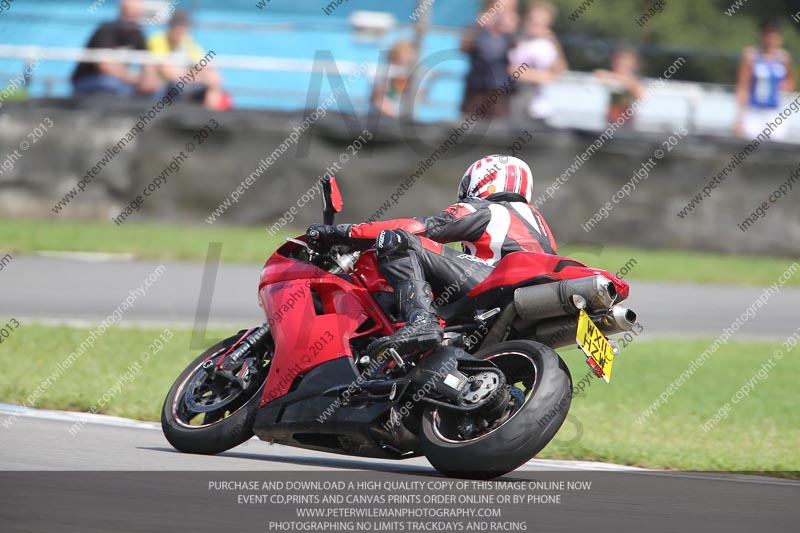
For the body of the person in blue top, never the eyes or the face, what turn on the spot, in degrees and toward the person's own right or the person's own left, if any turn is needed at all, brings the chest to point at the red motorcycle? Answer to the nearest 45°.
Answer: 0° — they already face it

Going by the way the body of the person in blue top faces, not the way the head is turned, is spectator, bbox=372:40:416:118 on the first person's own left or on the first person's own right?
on the first person's own right

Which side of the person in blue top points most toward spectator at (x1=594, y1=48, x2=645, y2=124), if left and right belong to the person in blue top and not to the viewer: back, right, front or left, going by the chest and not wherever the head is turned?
right

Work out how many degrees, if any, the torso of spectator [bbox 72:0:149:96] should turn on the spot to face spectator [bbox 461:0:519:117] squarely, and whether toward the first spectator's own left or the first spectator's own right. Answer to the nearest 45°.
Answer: approximately 45° to the first spectator's own left

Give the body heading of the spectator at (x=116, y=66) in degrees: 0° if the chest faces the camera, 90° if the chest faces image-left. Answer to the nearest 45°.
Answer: approximately 315°

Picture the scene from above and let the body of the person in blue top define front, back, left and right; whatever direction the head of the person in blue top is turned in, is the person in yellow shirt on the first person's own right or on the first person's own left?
on the first person's own right

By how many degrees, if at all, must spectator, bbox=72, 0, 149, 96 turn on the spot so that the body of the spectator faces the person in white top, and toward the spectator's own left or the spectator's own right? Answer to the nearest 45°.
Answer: approximately 45° to the spectator's own left

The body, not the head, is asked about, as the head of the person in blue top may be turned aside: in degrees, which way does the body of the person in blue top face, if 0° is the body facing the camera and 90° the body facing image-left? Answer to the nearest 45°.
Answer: approximately 0°
